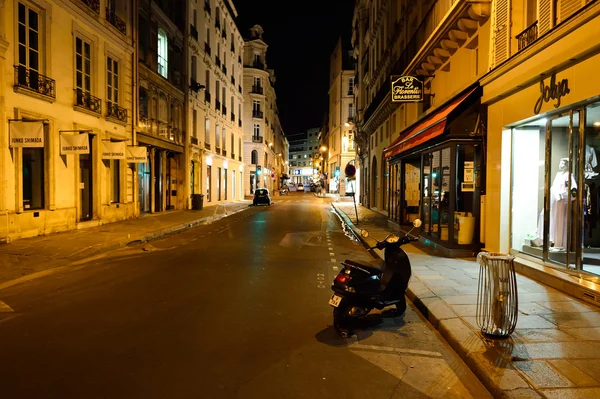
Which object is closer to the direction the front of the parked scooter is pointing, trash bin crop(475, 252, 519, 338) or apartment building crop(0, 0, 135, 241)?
the trash bin

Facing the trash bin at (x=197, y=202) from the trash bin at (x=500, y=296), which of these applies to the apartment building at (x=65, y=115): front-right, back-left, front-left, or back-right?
front-left

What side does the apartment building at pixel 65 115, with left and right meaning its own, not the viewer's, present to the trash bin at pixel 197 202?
left

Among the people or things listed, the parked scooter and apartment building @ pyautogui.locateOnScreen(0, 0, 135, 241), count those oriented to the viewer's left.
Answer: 0

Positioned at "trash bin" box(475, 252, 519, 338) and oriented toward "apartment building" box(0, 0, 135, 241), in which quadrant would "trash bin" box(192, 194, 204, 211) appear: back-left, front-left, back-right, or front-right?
front-right

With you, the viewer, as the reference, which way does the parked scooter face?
facing away from the viewer and to the right of the viewer

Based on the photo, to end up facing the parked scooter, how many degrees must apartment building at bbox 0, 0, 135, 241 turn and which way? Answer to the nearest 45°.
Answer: approximately 45° to its right

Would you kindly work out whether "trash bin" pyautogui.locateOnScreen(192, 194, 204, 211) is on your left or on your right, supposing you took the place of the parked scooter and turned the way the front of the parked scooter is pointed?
on your left

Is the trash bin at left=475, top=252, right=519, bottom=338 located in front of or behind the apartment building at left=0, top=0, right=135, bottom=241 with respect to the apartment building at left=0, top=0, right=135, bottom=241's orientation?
in front

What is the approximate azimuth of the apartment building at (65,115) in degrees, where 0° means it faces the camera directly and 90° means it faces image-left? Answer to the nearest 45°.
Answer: approximately 315°

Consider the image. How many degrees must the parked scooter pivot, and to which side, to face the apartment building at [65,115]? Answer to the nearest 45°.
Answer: approximately 90° to its left

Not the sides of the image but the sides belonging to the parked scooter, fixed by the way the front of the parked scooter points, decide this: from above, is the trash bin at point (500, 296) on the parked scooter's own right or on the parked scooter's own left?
on the parked scooter's own right
